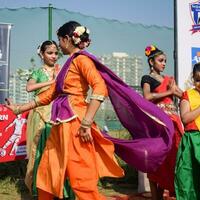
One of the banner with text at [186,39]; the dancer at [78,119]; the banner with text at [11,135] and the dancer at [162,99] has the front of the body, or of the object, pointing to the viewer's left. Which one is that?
the dancer at [78,119]

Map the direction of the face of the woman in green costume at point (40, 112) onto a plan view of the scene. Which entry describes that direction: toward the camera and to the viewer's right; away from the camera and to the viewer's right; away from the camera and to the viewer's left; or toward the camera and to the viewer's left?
toward the camera and to the viewer's right

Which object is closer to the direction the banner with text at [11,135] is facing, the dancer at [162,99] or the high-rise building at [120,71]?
the dancer

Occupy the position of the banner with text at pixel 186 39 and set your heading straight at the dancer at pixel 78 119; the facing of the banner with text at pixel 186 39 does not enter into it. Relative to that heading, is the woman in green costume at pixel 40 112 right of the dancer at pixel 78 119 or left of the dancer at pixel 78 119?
right

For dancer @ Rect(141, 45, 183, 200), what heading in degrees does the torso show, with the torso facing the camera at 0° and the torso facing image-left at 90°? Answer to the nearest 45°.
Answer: approximately 315°

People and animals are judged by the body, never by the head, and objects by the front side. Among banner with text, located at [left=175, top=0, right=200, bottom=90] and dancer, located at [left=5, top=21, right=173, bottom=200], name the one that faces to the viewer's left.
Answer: the dancer

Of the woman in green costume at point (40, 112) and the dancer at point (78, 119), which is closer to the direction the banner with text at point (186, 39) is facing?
the dancer

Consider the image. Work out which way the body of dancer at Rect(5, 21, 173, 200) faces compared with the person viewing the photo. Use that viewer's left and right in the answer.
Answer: facing to the left of the viewer

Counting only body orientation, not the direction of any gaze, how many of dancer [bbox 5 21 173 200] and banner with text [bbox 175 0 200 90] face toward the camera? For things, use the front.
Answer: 1

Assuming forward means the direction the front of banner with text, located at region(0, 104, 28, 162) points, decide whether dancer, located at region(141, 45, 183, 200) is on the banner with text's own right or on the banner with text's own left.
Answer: on the banner with text's own left
